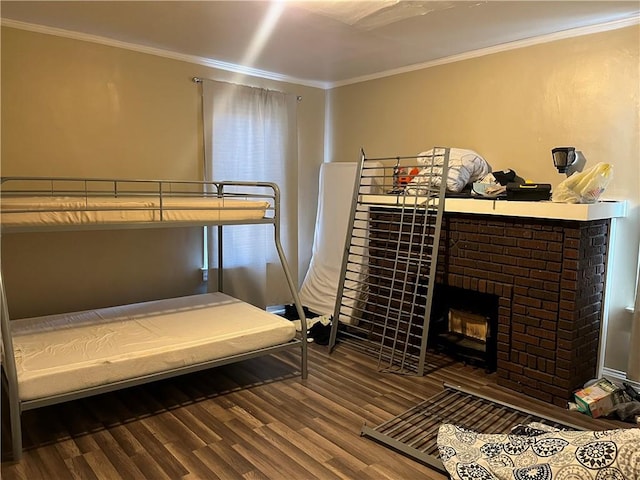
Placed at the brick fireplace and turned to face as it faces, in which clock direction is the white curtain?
The white curtain is roughly at 2 o'clock from the brick fireplace.

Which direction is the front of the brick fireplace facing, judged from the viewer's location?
facing the viewer and to the left of the viewer

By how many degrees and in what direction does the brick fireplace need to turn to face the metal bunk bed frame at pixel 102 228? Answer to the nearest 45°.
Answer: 0° — it already faces it
